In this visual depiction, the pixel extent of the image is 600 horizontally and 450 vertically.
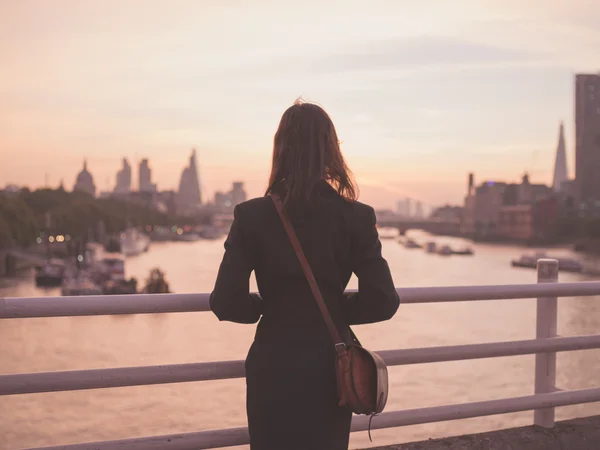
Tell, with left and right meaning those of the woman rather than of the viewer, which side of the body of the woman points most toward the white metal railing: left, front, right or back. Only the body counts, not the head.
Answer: front

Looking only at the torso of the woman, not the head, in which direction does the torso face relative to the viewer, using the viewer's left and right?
facing away from the viewer

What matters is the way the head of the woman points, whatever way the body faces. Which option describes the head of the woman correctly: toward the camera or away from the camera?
away from the camera
